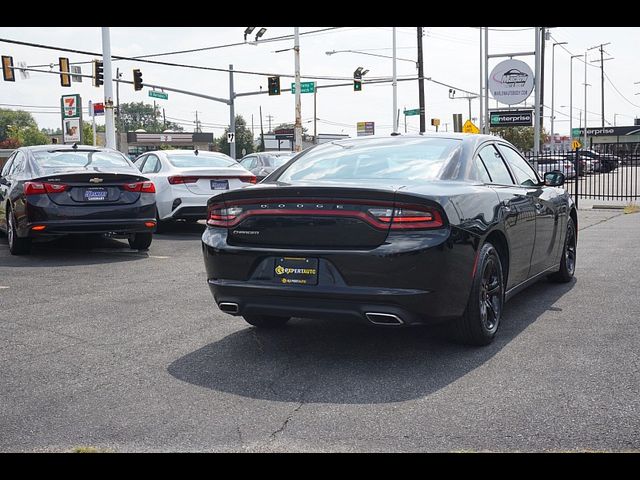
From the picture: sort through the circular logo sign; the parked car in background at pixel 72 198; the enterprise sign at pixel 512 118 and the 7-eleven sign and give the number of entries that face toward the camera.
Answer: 3

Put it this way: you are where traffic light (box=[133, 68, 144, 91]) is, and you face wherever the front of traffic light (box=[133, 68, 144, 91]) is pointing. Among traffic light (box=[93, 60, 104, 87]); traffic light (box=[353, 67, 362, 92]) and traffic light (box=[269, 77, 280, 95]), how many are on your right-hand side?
1

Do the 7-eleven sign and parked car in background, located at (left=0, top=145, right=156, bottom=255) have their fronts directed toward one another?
yes

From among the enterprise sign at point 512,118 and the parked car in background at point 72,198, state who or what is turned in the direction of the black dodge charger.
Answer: the enterprise sign

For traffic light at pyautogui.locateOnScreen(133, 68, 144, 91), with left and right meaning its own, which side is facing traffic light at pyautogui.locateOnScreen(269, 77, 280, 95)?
left

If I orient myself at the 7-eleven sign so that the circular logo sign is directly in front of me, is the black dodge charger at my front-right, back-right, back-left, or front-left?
front-right

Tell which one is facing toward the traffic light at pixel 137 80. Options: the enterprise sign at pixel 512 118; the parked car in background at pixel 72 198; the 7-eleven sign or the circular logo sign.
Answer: the parked car in background

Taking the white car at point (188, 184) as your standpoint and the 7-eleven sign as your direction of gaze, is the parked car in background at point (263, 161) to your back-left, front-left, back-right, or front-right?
front-right

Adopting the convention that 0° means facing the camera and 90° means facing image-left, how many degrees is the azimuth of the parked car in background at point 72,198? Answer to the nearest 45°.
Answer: approximately 180°

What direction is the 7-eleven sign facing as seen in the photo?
toward the camera

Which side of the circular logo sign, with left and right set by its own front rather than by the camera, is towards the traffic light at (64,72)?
right

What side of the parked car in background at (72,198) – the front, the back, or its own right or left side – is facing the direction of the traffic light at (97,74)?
front

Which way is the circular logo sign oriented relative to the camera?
toward the camera

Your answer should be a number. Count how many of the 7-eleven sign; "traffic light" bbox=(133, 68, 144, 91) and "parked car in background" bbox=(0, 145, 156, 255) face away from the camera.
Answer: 1

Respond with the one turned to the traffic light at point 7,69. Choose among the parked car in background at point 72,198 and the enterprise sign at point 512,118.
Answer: the parked car in background

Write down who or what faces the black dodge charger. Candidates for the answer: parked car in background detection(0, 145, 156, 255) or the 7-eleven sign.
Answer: the 7-eleven sign

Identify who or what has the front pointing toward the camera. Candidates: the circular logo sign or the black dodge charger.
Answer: the circular logo sign
